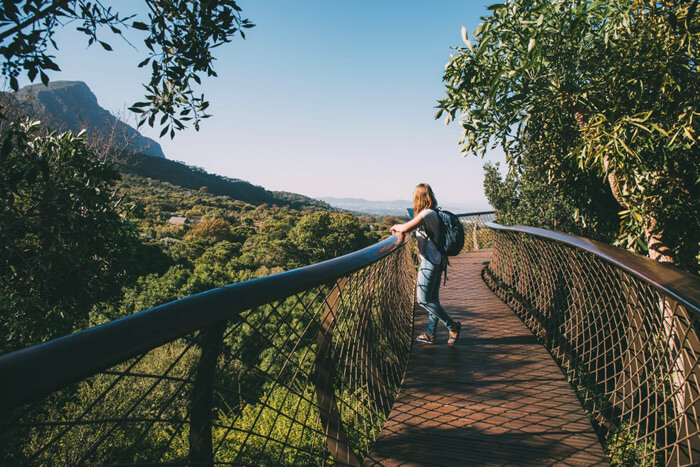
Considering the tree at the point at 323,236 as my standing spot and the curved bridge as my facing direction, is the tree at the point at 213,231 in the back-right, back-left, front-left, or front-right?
back-right

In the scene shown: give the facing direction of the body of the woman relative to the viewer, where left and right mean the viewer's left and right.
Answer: facing to the left of the viewer

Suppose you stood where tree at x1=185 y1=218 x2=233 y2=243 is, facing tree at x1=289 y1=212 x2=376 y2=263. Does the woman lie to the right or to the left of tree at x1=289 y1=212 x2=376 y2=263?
right

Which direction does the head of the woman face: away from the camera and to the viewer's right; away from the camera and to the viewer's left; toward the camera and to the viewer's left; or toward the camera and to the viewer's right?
away from the camera and to the viewer's left

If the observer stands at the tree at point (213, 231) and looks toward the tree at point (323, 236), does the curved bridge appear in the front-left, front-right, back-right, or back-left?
front-right

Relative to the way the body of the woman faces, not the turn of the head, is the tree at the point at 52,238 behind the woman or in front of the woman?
in front
